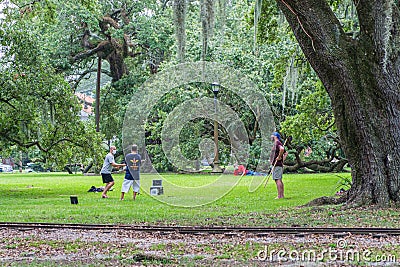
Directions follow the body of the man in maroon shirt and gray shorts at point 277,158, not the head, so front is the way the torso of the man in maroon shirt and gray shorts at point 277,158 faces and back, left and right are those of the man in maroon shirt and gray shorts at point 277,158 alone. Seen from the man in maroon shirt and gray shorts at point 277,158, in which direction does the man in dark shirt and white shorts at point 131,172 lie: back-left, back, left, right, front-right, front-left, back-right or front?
front

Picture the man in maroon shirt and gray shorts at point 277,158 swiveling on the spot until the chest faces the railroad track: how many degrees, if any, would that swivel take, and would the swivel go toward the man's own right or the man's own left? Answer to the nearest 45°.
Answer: approximately 90° to the man's own left

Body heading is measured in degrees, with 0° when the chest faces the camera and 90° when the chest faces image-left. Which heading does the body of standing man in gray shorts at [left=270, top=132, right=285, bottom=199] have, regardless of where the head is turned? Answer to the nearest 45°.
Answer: approximately 90°

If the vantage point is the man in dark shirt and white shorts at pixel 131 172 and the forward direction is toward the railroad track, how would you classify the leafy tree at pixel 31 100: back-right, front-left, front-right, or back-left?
back-right

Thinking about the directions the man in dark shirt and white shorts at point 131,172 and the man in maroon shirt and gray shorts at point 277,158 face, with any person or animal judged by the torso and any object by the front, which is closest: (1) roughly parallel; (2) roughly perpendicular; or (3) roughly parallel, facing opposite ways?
roughly perpendicular

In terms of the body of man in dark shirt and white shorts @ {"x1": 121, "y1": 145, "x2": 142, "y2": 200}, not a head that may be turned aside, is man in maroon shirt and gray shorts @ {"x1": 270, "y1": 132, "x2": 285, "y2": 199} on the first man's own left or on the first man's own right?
on the first man's own right

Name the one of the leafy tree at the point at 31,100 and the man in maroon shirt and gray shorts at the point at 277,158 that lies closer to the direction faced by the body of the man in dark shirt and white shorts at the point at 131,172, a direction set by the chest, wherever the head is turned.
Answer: the leafy tree

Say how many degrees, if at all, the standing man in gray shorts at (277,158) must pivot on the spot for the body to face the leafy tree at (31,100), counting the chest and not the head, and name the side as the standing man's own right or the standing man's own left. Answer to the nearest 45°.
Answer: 0° — they already face it
